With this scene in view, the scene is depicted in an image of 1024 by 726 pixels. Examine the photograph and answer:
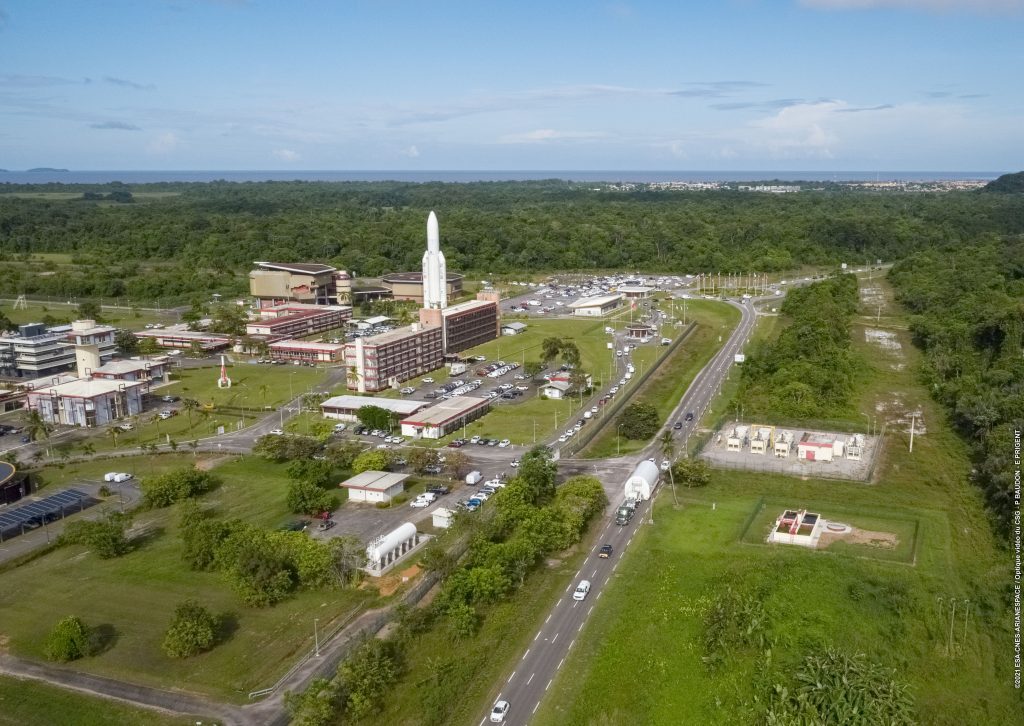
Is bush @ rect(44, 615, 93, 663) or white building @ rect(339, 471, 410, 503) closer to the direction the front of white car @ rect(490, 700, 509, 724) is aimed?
the bush

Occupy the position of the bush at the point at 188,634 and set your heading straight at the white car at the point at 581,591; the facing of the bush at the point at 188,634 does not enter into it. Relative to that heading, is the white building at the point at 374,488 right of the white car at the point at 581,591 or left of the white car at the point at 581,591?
left

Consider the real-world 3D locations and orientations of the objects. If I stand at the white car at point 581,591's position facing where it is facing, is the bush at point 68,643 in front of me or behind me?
in front

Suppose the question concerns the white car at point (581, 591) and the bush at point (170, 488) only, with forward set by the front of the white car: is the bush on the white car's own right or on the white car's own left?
on the white car's own right

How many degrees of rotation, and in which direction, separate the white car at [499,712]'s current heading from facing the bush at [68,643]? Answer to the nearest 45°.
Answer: approximately 45° to its right

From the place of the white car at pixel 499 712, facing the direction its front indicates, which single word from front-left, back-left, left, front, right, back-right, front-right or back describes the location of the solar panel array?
right

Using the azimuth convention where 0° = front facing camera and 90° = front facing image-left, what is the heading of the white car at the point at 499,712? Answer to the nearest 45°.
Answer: approximately 45°

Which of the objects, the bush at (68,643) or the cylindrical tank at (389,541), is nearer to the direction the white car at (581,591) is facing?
the bush

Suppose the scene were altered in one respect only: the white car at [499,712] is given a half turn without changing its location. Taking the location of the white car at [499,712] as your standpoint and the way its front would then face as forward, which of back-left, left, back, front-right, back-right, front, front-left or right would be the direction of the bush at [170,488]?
left

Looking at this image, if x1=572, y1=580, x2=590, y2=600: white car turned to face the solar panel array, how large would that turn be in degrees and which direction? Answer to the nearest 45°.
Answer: approximately 45° to its right
